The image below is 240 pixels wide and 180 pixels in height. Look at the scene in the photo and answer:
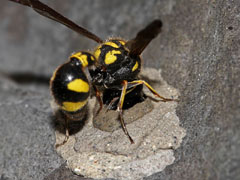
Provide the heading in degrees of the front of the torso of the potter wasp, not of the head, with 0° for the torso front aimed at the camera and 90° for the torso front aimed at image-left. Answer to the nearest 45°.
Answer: approximately 225°
